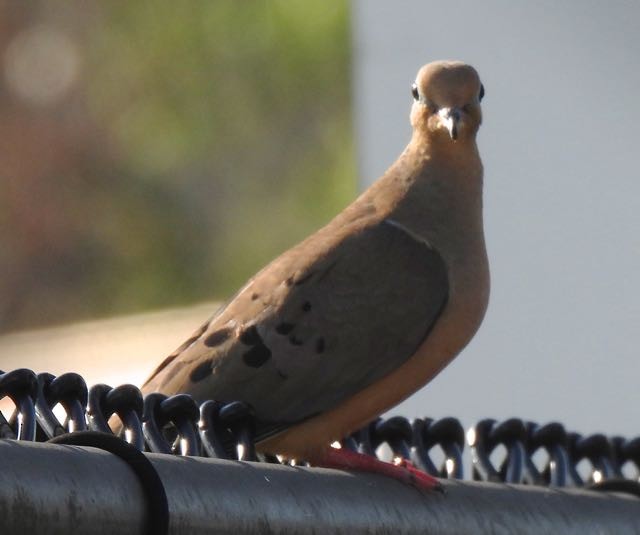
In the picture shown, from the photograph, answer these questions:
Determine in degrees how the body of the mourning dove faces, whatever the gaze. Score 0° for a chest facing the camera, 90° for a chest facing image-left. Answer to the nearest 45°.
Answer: approximately 270°
